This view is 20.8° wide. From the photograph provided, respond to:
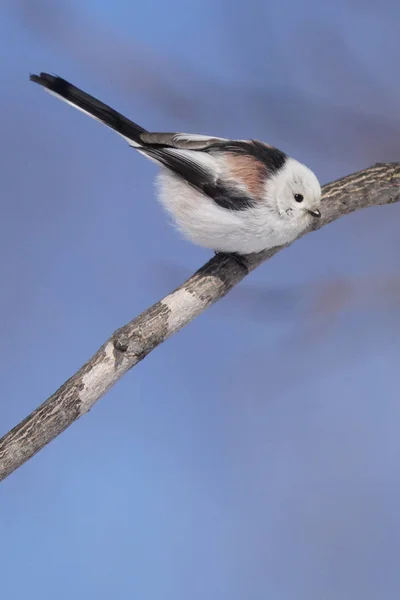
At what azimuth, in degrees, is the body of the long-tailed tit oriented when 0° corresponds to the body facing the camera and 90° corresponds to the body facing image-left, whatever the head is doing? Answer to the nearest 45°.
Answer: approximately 270°
